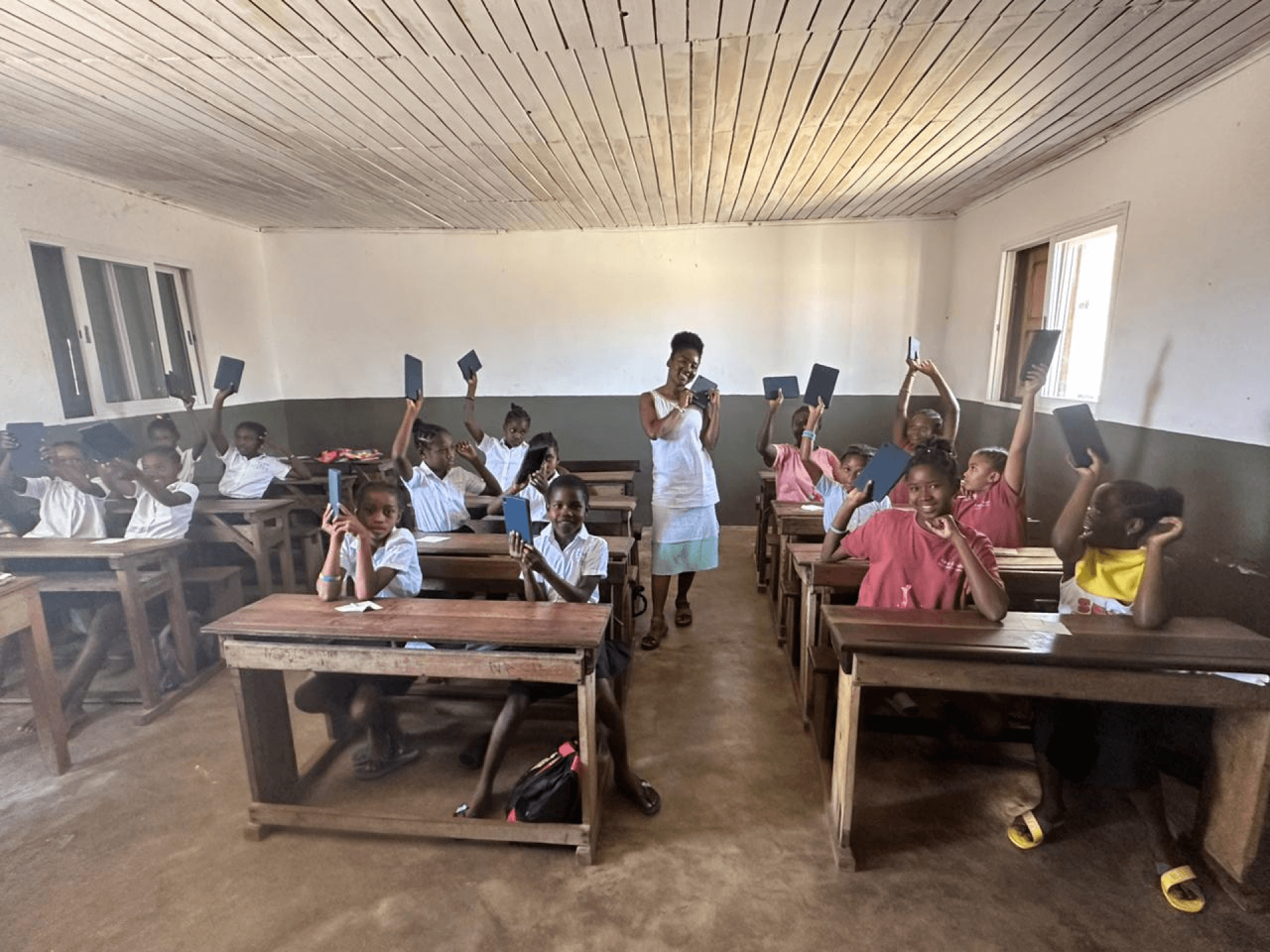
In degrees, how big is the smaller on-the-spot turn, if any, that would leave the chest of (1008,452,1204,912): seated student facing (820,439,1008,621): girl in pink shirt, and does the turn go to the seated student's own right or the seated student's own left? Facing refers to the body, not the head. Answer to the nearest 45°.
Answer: approximately 90° to the seated student's own right

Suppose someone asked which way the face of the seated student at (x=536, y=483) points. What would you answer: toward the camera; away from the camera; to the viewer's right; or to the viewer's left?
toward the camera

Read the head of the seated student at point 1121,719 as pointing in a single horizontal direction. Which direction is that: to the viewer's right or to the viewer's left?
to the viewer's left

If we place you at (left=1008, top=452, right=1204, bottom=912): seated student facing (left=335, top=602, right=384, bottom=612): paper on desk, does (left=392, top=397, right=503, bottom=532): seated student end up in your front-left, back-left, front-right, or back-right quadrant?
front-right

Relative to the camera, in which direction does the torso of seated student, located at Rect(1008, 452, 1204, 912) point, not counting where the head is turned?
toward the camera

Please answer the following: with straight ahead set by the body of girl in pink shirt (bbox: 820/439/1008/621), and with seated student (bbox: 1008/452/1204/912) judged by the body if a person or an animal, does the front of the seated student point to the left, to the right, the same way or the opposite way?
the same way

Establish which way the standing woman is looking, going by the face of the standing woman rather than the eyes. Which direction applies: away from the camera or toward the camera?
toward the camera

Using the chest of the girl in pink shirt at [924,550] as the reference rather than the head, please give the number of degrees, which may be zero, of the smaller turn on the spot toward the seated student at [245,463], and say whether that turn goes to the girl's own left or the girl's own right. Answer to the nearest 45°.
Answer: approximately 90° to the girl's own right

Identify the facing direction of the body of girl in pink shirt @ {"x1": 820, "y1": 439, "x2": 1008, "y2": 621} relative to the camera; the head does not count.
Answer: toward the camera

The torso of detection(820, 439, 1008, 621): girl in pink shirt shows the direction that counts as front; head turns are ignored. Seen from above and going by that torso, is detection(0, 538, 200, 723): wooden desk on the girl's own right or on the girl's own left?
on the girl's own right

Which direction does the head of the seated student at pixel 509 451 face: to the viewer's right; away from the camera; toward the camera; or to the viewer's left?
toward the camera

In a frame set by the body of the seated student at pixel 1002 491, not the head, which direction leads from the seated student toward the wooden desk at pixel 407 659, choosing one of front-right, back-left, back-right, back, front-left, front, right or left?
front
